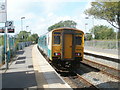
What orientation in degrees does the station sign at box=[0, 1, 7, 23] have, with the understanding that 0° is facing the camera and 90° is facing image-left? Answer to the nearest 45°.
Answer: approximately 0°

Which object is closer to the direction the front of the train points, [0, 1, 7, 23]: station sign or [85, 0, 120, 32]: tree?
the station sign

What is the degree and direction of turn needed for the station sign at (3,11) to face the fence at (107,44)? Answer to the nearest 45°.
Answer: approximately 135° to its left

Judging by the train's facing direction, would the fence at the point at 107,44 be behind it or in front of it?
behind

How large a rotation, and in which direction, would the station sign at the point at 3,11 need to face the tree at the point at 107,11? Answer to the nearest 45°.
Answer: approximately 135° to its left

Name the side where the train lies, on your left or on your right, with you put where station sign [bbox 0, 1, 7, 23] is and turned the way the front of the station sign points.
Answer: on your left
